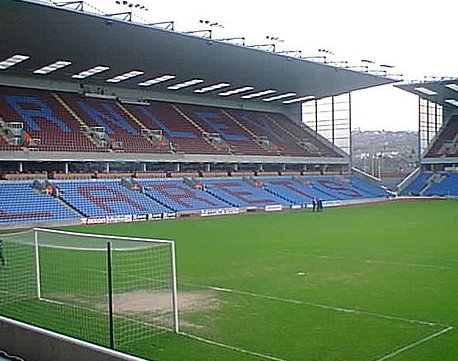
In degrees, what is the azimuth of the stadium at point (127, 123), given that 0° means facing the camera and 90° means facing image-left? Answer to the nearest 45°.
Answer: approximately 315°

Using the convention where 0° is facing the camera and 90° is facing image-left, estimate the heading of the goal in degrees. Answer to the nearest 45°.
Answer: approximately 225°
